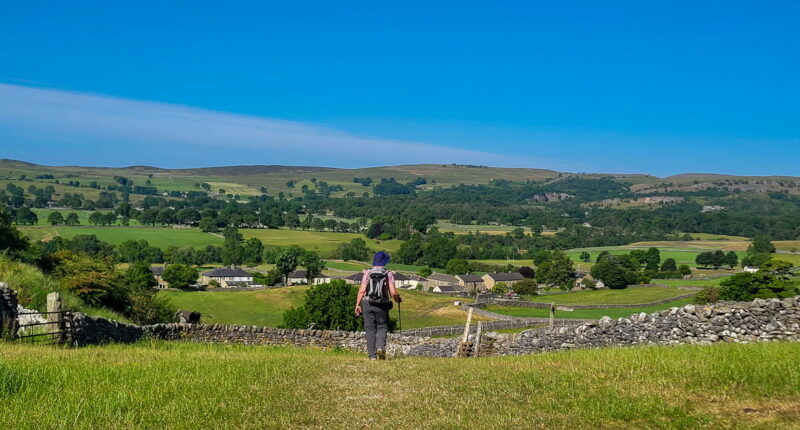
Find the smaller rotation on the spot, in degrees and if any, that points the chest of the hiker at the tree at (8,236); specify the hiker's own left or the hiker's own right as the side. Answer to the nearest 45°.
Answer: approximately 45° to the hiker's own left

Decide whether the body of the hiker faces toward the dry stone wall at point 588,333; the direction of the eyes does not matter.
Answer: no

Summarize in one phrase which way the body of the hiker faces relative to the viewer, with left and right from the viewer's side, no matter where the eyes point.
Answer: facing away from the viewer
